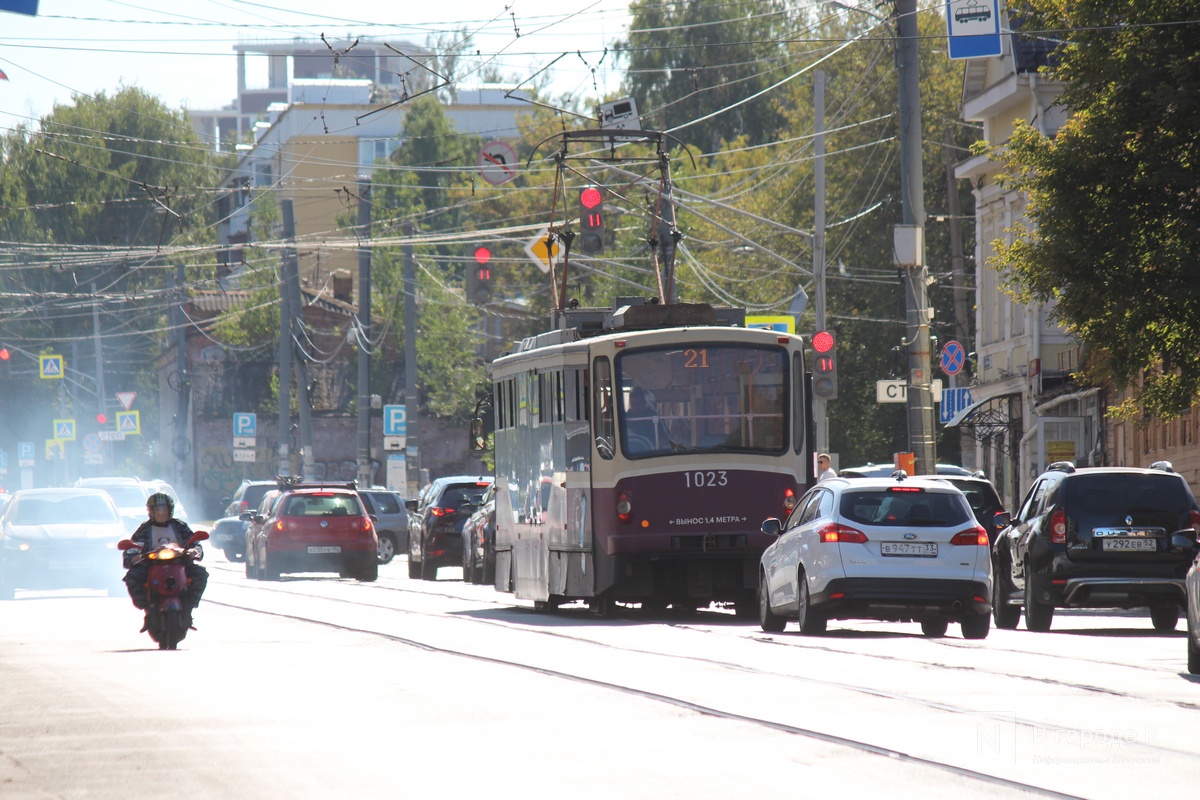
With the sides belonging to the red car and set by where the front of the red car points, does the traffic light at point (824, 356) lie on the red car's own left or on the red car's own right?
on the red car's own right

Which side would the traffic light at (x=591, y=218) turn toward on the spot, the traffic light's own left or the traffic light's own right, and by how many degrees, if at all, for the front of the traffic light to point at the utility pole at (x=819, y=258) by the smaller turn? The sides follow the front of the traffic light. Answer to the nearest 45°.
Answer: approximately 135° to the traffic light's own left

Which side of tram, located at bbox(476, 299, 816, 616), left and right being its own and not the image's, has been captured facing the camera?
back

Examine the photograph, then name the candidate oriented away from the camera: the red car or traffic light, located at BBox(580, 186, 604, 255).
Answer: the red car

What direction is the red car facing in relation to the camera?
away from the camera

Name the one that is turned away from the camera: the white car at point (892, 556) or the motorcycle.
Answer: the white car

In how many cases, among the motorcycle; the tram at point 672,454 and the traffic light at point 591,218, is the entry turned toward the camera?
2

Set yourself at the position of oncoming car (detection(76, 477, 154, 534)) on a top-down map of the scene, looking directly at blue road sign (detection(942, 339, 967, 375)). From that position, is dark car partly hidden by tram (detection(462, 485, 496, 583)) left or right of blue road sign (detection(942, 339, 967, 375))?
right

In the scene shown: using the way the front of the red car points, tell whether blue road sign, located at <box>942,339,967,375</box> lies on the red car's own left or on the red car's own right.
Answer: on the red car's own right

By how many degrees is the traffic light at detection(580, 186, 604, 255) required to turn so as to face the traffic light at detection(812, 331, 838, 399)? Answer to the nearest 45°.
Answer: approximately 90° to its left

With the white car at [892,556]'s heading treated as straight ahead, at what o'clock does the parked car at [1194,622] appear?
The parked car is roughly at 5 o'clock from the white car.

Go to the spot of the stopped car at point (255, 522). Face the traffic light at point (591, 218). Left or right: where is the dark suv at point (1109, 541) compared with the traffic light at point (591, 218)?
right

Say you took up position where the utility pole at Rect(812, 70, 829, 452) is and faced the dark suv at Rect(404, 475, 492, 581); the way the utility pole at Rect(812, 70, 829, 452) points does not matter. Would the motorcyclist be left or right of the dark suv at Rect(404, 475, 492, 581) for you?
left

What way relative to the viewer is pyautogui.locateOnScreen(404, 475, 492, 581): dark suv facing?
away from the camera
